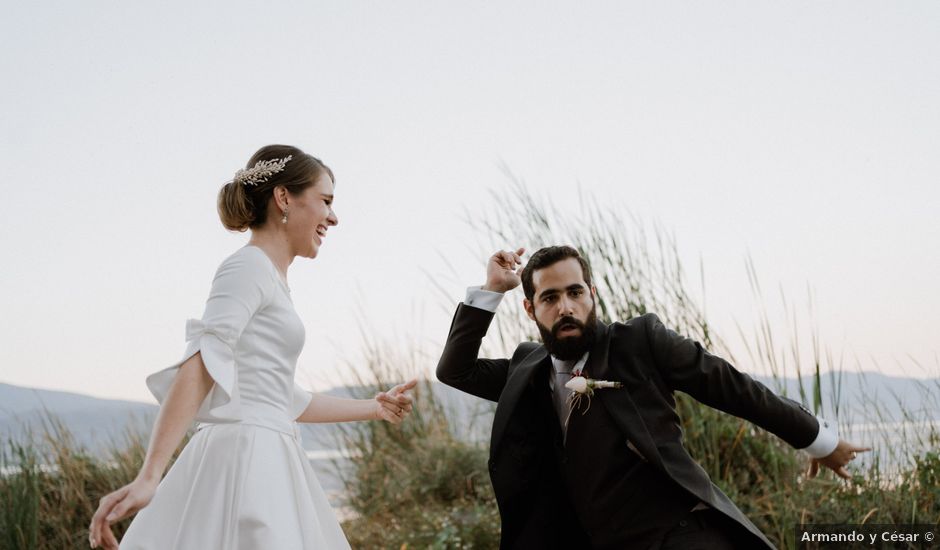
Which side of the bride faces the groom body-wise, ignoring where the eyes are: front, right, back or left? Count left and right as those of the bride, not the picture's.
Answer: front

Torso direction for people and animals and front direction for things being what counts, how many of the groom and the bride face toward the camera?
1

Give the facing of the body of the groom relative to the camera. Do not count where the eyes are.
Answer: toward the camera

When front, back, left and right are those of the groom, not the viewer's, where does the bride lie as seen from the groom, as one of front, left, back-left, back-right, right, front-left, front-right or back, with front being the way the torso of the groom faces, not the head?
front-right

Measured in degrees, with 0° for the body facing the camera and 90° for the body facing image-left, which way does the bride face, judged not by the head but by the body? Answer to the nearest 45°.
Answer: approximately 270°

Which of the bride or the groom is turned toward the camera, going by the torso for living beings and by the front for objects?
the groom
